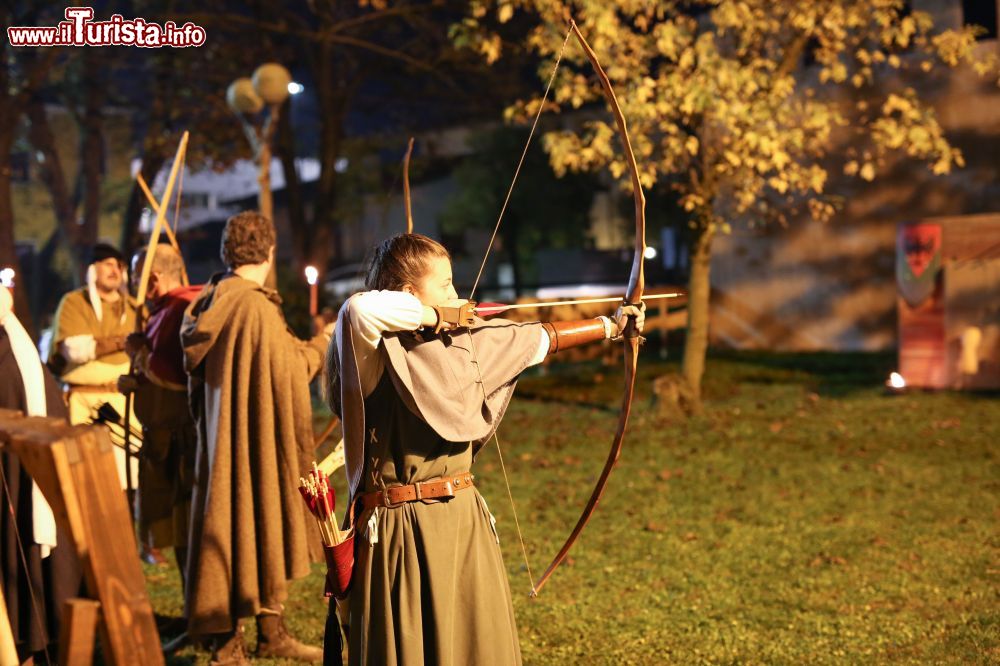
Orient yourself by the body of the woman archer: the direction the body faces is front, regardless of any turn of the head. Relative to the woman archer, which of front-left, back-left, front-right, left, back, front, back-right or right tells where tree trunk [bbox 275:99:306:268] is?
back-left

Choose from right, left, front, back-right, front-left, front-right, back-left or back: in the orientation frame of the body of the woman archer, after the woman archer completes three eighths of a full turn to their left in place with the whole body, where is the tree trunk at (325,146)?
front

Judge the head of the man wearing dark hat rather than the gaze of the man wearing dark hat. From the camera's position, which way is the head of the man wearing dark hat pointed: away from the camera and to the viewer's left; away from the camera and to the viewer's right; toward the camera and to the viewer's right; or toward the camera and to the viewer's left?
toward the camera and to the viewer's right

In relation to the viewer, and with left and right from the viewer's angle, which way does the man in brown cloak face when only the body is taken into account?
facing away from the viewer and to the right of the viewer

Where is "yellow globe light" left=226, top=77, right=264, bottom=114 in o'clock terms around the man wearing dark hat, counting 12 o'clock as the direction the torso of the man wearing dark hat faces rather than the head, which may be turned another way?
The yellow globe light is roughly at 8 o'clock from the man wearing dark hat.

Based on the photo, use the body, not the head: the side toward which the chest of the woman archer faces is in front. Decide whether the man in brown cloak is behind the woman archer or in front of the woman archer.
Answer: behind

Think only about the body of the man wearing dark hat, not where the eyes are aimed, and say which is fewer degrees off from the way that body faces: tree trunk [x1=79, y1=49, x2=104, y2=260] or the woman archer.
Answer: the woman archer

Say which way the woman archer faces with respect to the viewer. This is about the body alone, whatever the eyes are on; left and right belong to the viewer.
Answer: facing the viewer and to the right of the viewer

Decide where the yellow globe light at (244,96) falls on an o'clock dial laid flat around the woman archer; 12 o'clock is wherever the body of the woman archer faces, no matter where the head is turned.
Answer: The yellow globe light is roughly at 7 o'clock from the woman archer.

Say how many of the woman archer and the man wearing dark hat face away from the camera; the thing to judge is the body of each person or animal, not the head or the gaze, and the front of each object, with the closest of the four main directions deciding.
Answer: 0

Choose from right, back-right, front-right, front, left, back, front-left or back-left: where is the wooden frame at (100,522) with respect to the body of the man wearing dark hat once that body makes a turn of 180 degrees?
back-left

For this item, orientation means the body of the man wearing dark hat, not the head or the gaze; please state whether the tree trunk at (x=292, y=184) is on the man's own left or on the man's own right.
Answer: on the man's own left

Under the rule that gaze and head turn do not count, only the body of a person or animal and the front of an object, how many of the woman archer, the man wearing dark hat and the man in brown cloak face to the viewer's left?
0

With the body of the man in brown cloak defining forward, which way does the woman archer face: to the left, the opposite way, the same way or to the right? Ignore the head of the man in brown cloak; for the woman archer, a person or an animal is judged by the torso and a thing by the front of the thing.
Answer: to the right
